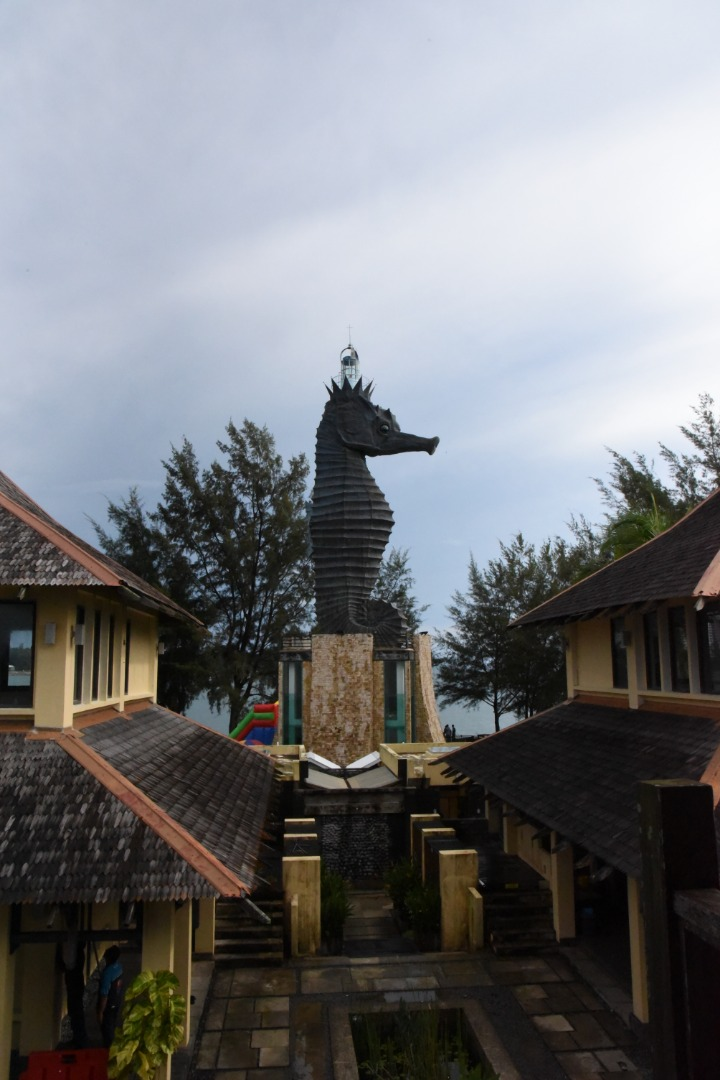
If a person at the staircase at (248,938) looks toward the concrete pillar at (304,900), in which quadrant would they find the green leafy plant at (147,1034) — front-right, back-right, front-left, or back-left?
back-right

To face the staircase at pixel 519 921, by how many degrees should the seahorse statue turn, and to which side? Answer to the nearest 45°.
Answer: approximately 90° to its right

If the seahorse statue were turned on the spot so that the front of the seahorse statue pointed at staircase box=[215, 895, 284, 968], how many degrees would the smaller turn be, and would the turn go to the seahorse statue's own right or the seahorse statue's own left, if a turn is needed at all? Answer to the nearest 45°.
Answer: approximately 90° to the seahorse statue's own right

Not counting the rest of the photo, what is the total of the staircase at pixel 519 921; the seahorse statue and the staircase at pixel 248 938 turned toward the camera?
2

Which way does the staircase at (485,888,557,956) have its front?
toward the camera

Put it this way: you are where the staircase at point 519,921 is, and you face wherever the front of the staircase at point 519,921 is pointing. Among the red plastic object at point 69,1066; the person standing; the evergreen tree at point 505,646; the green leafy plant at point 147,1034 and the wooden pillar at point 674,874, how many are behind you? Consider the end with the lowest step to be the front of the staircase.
1

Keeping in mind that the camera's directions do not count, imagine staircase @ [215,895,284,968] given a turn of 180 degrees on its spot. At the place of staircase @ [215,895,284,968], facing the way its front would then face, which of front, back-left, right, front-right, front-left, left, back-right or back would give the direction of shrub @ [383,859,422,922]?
front-right

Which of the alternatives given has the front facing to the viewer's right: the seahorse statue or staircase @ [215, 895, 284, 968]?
the seahorse statue

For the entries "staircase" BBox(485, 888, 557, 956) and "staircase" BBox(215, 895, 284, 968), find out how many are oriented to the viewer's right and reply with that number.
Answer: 0

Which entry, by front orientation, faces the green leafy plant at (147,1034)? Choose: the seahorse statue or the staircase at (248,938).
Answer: the staircase

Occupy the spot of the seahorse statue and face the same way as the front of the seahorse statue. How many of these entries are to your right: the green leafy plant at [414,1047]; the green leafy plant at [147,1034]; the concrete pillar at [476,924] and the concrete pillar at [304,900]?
4

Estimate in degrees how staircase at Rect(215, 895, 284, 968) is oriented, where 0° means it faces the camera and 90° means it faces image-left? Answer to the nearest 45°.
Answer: approximately 0°

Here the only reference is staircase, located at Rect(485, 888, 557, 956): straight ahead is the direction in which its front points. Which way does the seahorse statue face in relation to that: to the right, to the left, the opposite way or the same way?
to the left

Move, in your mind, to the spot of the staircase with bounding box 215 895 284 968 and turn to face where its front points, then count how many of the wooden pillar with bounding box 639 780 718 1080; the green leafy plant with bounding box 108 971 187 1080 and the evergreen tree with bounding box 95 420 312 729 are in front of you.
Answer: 2

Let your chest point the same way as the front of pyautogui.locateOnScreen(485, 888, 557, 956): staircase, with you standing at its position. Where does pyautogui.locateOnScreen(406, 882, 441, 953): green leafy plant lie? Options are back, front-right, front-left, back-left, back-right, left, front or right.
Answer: right

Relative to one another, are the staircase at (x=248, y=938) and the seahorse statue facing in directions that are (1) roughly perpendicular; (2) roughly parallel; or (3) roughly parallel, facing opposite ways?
roughly perpendicular

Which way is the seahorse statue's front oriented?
to the viewer's right
